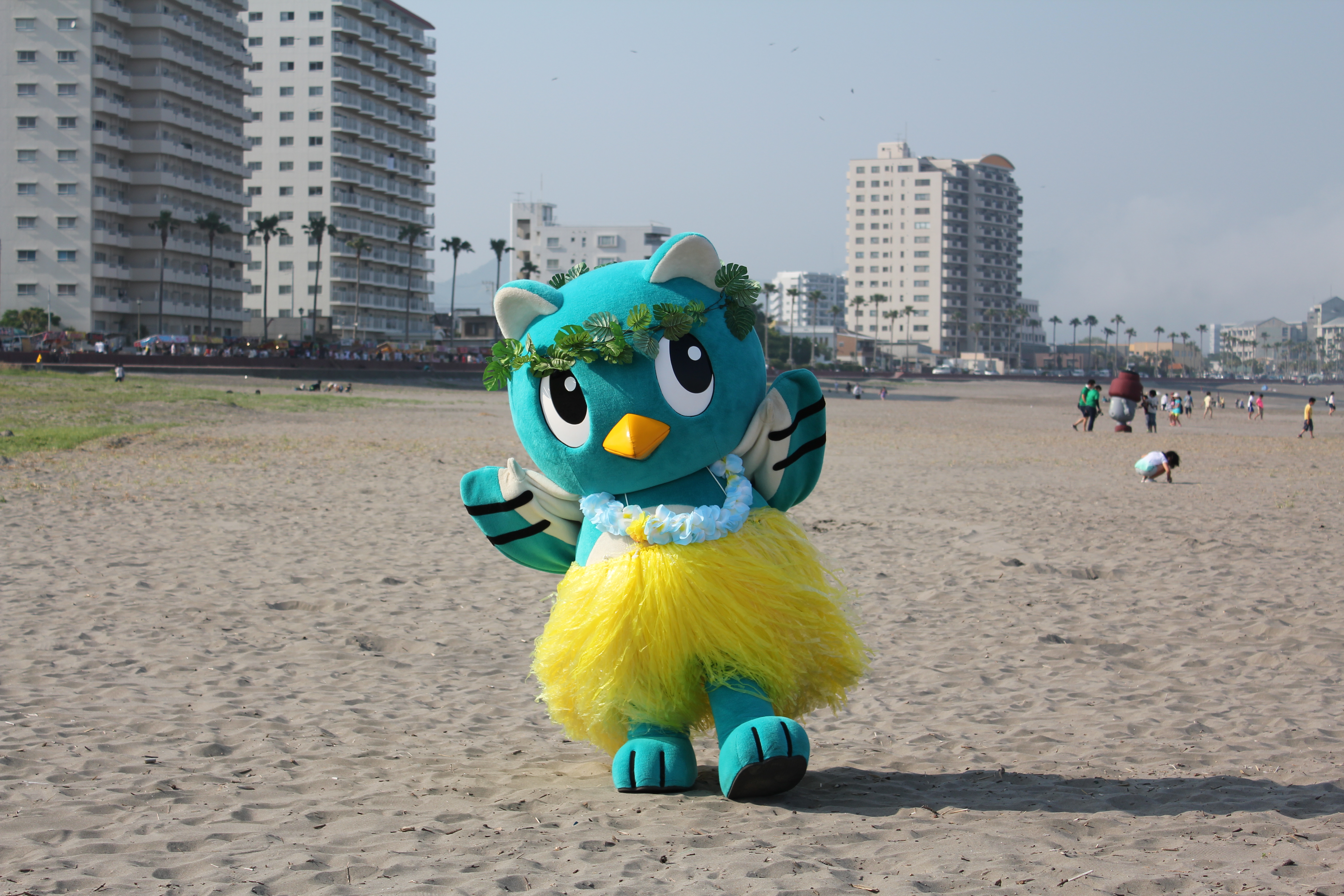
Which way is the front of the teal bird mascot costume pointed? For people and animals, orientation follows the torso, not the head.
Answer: toward the camera

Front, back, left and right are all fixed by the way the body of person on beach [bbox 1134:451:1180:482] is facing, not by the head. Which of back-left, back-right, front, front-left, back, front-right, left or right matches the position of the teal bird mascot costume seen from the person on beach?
right

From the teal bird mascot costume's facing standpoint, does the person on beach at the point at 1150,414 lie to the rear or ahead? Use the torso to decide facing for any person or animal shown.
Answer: to the rear

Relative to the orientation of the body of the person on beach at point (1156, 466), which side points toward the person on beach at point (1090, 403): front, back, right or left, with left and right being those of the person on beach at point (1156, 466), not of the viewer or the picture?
left

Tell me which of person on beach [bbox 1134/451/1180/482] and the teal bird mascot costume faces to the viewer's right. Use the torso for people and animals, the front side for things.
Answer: the person on beach

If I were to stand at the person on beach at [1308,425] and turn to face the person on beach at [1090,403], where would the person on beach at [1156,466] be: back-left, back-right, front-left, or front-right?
front-left

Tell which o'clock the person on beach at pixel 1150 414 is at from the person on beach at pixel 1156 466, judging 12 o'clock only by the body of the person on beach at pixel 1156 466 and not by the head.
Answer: the person on beach at pixel 1150 414 is roughly at 9 o'clock from the person on beach at pixel 1156 466.

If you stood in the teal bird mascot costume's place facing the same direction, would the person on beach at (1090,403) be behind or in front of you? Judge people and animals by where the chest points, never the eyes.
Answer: behind

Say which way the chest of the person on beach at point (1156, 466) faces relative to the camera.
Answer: to the viewer's right

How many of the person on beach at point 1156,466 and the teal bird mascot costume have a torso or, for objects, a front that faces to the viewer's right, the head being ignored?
1

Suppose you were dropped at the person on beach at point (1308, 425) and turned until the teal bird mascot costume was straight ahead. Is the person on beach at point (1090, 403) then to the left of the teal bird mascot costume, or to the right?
right
